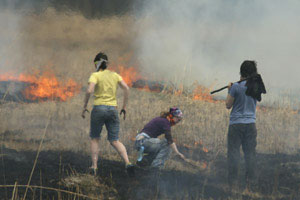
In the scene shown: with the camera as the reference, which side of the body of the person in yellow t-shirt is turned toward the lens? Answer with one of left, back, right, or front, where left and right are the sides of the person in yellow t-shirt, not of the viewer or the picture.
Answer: back

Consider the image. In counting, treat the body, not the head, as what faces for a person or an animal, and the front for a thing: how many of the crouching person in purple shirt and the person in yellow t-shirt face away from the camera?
1

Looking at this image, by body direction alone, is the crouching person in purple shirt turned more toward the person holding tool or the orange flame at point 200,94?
the person holding tool

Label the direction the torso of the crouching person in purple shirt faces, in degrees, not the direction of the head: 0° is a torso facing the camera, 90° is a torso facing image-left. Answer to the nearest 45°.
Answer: approximately 270°

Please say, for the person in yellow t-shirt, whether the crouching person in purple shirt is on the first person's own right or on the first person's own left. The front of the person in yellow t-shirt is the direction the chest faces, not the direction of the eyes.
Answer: on the first person's own right

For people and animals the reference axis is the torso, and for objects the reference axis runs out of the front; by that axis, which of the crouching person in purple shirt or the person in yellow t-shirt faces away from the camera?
the person in yellow t-shirt

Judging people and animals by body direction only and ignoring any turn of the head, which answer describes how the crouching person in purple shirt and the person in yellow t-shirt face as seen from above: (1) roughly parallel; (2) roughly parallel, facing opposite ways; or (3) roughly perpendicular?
roughly perpendicular

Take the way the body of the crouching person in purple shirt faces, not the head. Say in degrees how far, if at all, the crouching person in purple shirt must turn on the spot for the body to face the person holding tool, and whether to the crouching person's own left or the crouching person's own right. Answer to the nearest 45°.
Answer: approximately 45° to the crouching person's own right

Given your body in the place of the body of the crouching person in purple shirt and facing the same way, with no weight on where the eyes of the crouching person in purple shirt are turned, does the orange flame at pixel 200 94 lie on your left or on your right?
on your left

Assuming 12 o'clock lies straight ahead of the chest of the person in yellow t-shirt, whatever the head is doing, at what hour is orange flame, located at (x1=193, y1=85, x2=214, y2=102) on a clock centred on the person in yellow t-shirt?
The orange flame is roughly at 1 o'clock from the person in yellow t-shirt.

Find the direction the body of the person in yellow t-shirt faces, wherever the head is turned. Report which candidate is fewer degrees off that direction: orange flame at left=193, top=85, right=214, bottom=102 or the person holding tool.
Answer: the orange flame
